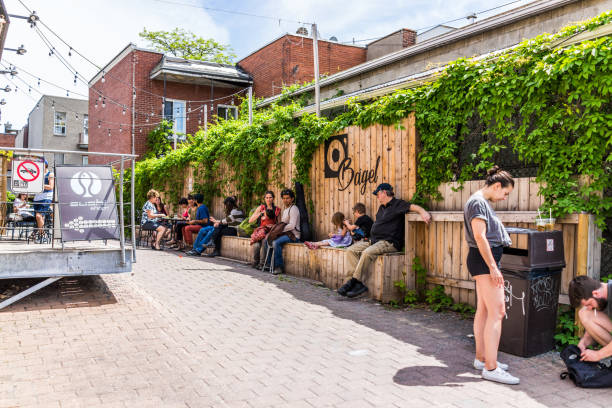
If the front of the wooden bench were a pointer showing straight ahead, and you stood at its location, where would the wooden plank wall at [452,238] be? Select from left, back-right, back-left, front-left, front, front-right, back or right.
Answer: left

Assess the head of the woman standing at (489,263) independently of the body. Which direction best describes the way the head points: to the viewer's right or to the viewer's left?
to the viewer's right

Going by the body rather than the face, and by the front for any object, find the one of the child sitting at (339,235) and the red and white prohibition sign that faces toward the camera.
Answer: the red and white prohibition sign

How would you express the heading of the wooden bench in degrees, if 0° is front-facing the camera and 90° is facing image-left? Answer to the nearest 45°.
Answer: approximately 45°

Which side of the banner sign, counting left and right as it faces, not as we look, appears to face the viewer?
front

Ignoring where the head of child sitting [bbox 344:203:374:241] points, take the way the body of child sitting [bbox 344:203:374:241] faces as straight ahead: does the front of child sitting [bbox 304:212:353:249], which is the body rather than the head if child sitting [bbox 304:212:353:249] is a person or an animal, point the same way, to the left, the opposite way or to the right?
the same way

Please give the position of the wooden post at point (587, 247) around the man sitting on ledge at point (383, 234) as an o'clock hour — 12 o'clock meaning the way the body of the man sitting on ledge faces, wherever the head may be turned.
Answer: The wooden post is roughly at 9 o'clock from the man sitting on ledge.

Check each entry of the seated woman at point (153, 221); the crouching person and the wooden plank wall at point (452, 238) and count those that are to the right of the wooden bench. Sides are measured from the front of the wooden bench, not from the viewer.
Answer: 1

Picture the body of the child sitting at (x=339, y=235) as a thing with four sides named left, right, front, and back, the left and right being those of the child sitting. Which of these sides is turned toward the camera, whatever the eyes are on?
left

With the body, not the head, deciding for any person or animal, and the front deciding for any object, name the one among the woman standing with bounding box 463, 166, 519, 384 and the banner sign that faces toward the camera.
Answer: the banner sign

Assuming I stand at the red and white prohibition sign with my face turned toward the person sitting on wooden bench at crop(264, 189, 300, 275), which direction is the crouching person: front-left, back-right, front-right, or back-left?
front-right

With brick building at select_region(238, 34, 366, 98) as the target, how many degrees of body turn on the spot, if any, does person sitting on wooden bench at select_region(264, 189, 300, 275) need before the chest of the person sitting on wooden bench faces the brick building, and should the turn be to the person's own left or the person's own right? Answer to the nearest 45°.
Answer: approximately 135° to the person's own right

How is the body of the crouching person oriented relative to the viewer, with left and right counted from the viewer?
facing to the left of the viewer
